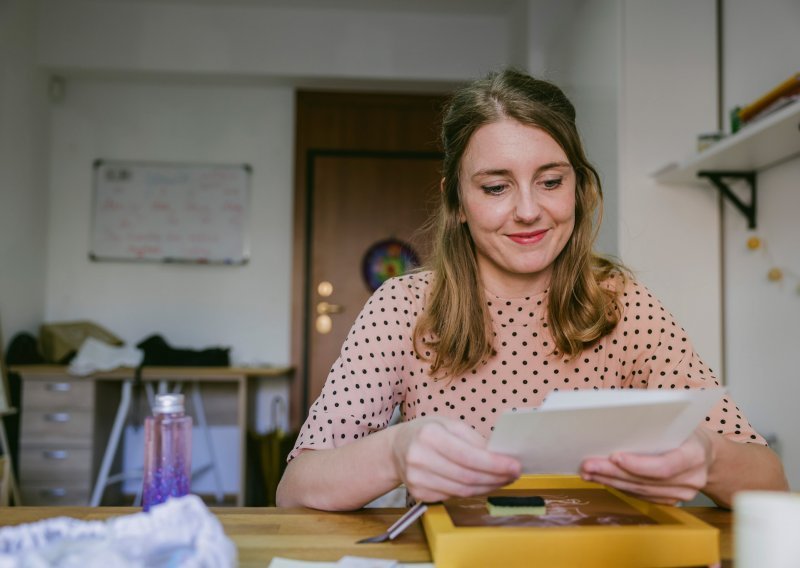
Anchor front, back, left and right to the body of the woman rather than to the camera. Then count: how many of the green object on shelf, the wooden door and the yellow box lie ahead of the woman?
1

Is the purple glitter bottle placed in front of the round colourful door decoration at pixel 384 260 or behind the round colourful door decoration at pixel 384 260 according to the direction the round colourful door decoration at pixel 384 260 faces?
in front

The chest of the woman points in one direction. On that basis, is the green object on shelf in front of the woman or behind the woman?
behind

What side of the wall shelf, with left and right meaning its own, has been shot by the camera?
left

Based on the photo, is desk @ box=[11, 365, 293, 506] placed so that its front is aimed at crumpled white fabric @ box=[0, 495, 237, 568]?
yes

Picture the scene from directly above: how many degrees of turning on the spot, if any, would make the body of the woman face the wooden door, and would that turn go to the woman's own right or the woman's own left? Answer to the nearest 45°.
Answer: approximately 180°

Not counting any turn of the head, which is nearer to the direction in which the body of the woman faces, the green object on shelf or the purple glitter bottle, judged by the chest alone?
the purple glitter bottle

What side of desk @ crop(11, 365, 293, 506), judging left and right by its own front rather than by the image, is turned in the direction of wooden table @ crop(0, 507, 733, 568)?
front

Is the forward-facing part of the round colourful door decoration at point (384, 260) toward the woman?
yes

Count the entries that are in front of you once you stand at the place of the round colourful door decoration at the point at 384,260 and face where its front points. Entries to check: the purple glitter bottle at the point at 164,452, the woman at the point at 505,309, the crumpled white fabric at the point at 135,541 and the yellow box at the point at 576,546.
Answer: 4

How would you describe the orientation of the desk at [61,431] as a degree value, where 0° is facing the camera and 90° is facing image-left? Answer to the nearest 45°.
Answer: approximately 0°

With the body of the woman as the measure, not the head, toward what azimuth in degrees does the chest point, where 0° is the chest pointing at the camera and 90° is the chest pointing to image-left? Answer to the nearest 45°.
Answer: approximately 0°

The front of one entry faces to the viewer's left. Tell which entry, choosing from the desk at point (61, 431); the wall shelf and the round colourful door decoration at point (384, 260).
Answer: the wall shelf

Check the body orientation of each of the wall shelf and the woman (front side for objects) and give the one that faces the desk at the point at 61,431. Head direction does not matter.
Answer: the wall shelf

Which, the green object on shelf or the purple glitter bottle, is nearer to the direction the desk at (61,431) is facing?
the purple glitter bottle
